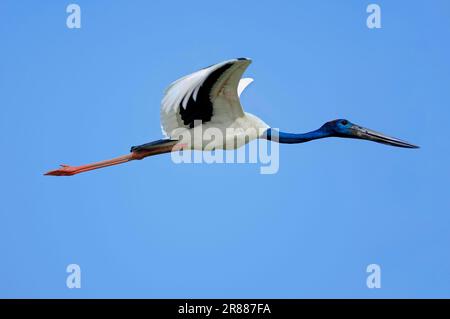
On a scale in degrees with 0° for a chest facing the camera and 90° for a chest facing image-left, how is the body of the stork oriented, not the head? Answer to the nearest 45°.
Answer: approximately 270°
